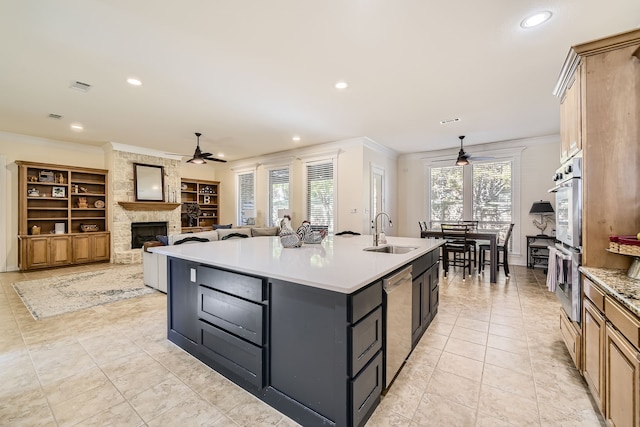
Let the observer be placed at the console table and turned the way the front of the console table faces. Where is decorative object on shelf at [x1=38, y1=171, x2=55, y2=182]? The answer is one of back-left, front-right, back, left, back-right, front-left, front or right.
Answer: front-right

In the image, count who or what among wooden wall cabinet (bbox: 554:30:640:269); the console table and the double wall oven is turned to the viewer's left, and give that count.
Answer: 2

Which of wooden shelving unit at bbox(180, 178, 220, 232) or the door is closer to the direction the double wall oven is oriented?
the wooden shelving unit

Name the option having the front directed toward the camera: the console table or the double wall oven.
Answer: the console table

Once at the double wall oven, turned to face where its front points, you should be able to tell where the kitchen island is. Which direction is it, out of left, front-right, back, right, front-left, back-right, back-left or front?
front-left

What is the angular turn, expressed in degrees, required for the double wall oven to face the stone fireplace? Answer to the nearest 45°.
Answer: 0° — it already faces it

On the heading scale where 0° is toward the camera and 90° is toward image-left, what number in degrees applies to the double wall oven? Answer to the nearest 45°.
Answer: approximately 90°

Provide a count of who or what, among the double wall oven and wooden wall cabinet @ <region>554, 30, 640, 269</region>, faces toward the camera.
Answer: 0

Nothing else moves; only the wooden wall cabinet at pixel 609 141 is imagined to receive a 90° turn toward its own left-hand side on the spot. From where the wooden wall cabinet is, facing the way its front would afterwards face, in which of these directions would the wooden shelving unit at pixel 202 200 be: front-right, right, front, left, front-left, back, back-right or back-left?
right

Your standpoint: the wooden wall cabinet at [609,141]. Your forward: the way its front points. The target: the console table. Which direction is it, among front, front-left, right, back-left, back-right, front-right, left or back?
right

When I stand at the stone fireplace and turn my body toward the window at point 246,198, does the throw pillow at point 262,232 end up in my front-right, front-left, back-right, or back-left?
front-right

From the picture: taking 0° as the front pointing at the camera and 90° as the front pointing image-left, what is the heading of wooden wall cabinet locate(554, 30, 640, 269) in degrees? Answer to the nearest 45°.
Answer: approximately 90°

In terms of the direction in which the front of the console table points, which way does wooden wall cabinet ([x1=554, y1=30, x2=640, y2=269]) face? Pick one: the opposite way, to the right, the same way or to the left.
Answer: to the right

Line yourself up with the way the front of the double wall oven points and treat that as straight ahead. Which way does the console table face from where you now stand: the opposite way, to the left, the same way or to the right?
to the left
